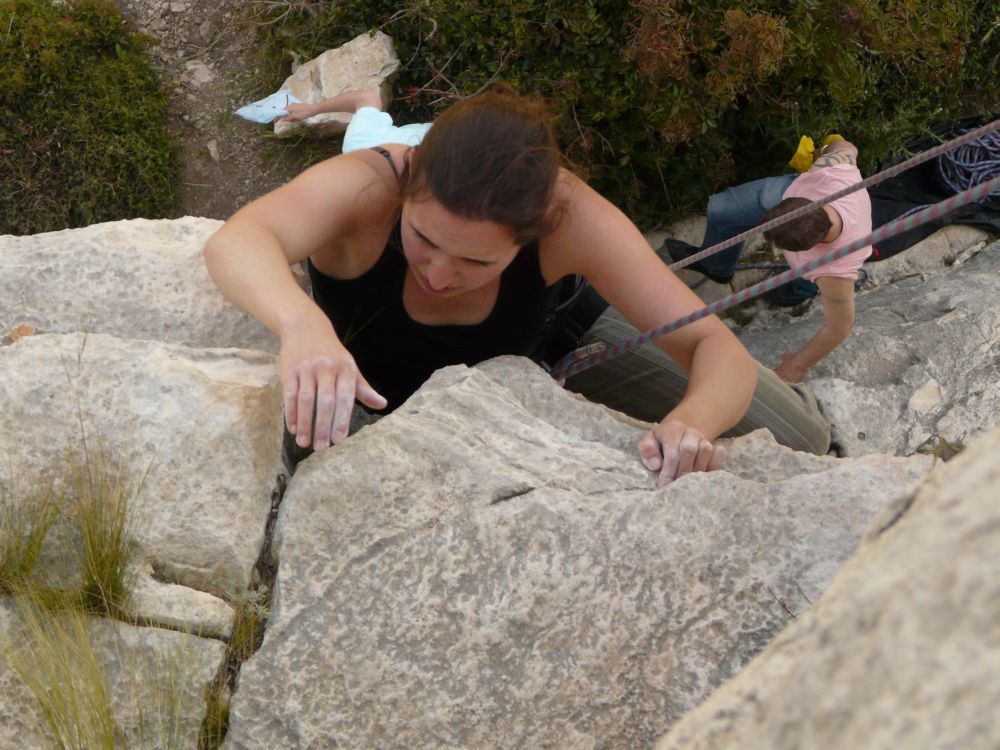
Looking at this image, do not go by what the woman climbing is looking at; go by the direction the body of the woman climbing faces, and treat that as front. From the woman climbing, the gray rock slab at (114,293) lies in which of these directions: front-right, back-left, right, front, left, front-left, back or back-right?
right

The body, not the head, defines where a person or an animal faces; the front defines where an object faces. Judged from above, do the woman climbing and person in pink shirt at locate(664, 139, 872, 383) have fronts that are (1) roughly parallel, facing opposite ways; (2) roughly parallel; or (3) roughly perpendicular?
roughly perpendicular

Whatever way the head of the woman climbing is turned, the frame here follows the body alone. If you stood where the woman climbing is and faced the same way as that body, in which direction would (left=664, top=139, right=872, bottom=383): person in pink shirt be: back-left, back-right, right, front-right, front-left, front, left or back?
back-left

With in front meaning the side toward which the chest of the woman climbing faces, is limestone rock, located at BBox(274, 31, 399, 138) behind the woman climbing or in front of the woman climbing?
behind

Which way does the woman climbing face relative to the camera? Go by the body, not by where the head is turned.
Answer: toward the camera

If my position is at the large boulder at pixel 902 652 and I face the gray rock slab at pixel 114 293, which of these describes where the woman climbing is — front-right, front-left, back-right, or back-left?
front-right
